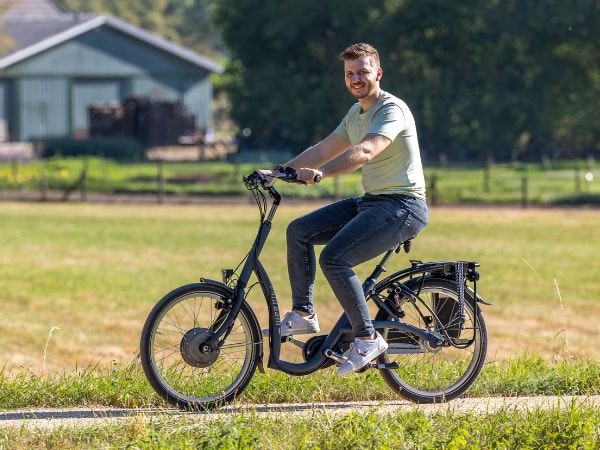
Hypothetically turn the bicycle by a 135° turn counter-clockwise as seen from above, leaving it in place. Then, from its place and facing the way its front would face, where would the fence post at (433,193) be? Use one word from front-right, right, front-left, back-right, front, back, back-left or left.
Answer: back-left

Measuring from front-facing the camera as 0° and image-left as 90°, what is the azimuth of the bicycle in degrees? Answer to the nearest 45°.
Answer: approximately 90°
